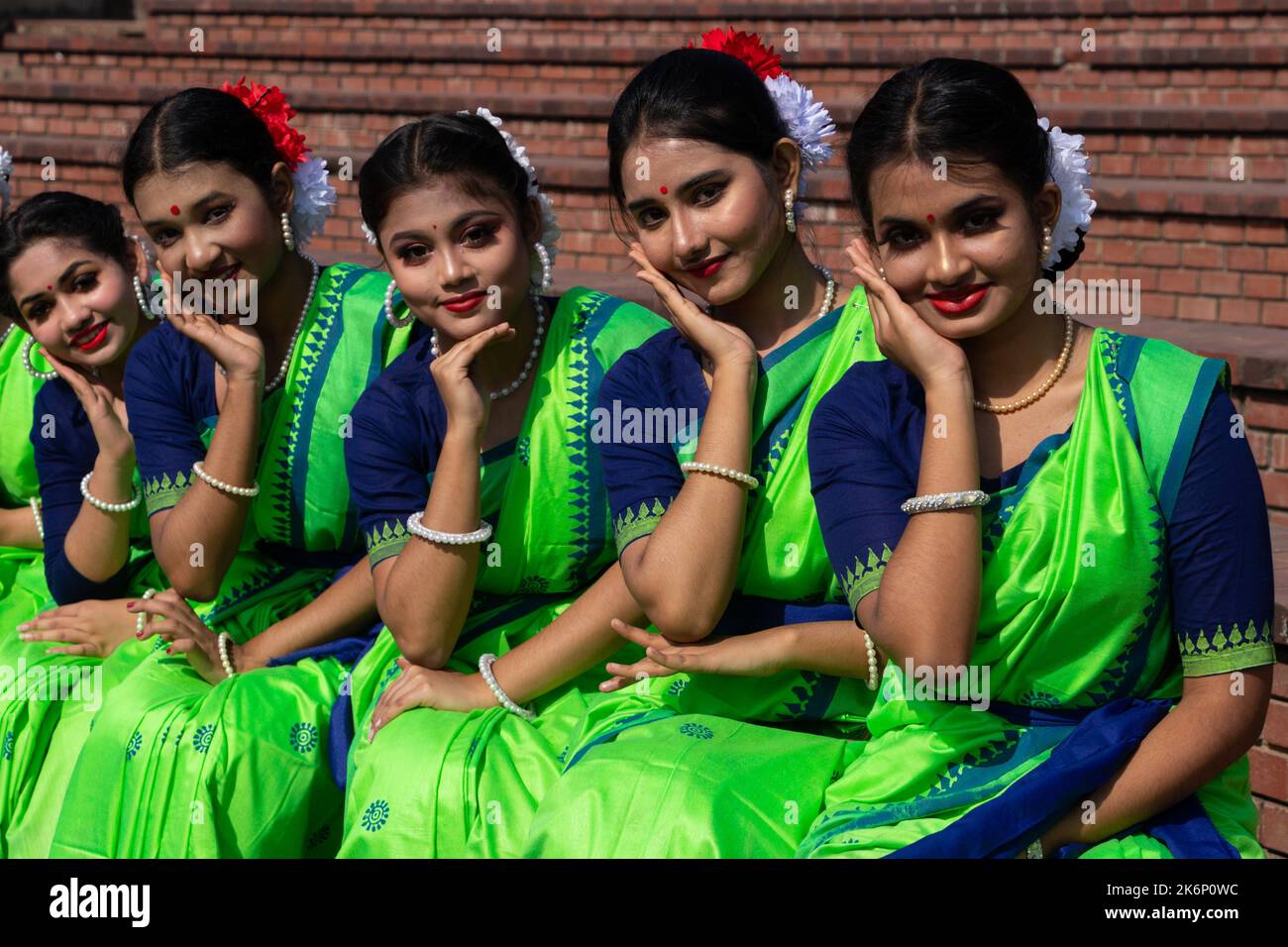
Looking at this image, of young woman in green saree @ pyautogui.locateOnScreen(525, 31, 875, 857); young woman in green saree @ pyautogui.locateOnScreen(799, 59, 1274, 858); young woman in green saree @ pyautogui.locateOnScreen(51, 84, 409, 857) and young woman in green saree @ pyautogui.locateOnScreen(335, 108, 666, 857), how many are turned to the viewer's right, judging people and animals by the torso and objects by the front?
0

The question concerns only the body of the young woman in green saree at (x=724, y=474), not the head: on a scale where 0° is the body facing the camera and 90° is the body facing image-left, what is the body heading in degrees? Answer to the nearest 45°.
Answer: approximately 45°

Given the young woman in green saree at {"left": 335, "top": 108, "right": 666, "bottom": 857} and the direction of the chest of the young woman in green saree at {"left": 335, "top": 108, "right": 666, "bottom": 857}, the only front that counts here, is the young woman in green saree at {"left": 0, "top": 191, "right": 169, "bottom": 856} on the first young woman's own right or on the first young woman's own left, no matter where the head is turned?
on the first young woman's own right

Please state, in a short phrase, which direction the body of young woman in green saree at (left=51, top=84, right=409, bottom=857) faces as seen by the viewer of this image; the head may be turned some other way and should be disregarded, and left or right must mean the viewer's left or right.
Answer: facing the viewer and to the left of the viewer

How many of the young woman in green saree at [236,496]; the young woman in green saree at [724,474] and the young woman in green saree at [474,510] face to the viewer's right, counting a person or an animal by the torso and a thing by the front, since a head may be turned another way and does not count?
0

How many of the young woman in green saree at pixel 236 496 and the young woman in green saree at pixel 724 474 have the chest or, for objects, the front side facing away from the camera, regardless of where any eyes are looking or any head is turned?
0

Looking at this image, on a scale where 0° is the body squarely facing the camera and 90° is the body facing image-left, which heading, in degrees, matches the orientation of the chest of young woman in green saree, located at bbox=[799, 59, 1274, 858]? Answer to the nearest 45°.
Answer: approximately 45°

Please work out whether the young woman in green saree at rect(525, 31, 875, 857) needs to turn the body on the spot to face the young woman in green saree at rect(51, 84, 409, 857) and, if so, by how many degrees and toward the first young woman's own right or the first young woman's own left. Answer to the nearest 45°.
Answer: approximately 90° to the first young woman's own right

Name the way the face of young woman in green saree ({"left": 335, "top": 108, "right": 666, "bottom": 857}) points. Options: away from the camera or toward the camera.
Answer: toward the camera

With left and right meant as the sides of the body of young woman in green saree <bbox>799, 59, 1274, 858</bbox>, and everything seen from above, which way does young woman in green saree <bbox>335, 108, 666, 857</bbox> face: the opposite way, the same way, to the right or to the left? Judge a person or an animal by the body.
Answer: the same way

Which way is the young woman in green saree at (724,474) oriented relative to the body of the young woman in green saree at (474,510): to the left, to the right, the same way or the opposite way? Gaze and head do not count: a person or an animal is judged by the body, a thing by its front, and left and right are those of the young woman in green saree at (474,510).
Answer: the same way

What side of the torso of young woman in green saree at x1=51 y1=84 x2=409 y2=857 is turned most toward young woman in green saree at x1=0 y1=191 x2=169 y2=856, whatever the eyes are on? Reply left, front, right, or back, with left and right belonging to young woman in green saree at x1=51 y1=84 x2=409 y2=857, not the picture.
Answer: right

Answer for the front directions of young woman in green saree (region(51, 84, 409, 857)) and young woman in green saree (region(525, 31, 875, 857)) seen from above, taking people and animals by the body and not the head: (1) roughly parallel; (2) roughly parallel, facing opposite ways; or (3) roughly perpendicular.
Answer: roughly parallel

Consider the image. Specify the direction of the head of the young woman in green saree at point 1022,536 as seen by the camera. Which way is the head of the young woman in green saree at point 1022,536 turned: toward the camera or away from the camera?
toward the camera

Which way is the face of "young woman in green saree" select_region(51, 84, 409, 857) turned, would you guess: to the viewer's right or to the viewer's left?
to the viewer's left
